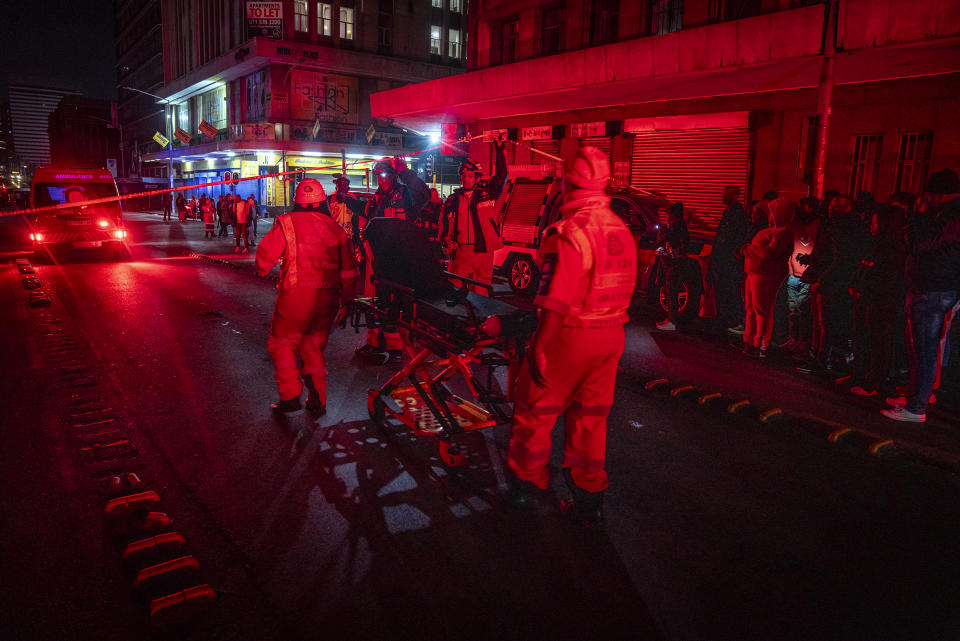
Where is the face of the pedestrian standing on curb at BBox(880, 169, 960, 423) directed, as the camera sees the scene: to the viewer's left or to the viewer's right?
to the viewer's left

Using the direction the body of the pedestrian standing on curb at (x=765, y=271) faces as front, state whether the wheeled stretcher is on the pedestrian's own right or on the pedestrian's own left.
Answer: on the pedestrian's own left

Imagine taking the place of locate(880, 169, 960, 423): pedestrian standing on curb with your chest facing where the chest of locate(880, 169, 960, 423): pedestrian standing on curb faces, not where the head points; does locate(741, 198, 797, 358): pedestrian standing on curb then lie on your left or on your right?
on your right

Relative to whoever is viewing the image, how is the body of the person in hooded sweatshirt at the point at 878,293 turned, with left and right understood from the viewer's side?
facing to the left of the viewer

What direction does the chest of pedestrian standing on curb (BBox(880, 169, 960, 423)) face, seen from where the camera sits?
to the viewer's left

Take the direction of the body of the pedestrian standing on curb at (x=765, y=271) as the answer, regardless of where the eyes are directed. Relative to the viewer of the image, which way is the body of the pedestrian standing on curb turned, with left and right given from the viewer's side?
facing to the left of the viewer
